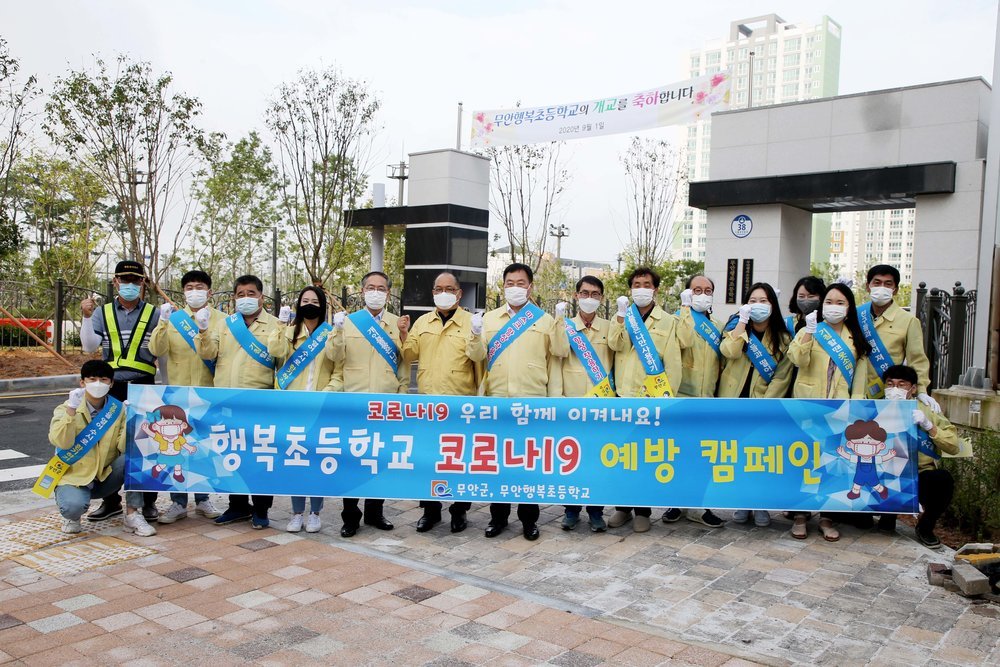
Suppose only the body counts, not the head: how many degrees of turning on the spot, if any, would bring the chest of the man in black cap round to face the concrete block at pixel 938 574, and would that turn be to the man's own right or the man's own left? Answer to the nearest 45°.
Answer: approximately 45° to the man's own left

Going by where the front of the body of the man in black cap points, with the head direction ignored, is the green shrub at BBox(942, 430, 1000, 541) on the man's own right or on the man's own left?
on the man's own left

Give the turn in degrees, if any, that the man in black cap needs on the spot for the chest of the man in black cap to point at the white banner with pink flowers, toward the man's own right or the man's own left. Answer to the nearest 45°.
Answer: approximately 135° to the man's own left

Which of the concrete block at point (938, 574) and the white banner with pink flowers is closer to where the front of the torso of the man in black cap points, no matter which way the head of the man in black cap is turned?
the concrete block

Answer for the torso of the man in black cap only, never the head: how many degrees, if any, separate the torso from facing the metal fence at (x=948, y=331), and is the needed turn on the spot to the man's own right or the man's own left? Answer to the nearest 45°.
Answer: approximately 90° to the man's own left

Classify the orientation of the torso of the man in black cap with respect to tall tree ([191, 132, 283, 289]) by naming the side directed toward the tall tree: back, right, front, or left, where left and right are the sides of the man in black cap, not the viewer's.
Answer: back

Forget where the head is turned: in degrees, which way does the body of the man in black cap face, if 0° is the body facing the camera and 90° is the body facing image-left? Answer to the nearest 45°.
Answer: approximately 0°
